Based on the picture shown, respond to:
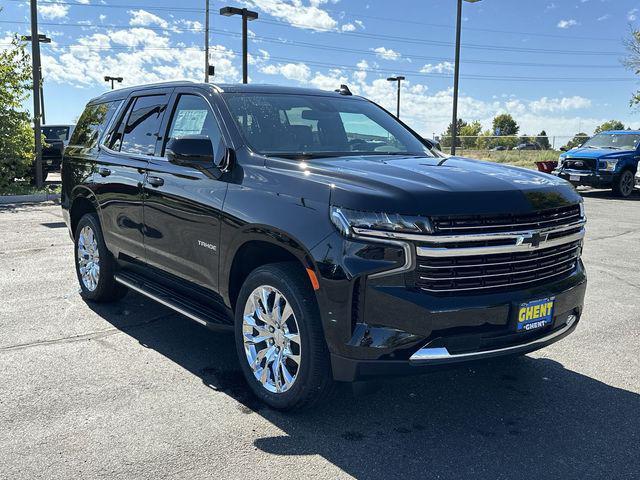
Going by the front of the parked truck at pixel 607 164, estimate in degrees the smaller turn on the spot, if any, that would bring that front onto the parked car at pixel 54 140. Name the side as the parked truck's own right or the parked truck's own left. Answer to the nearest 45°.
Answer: approximately 45° to the parked truck's own right

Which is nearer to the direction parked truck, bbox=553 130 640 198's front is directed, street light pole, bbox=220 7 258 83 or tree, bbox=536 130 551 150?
the street light pole

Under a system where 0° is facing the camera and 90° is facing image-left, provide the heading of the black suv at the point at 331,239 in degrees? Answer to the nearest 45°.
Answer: approximately 315°

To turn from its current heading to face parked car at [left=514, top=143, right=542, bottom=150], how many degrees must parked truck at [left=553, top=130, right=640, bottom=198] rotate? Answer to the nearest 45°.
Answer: approximately 135° to its right

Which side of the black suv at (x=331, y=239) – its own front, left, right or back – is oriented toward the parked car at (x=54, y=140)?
back

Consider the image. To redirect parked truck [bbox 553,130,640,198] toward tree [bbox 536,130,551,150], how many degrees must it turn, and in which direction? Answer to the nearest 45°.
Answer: approximately 135° to its right

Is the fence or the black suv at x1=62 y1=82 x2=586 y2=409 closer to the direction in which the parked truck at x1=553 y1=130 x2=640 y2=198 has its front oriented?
the black suv

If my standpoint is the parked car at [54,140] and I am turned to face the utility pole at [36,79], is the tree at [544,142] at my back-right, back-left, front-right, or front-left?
back-left

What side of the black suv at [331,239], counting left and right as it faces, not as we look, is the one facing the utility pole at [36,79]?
back

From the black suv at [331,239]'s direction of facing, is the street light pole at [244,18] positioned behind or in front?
behind

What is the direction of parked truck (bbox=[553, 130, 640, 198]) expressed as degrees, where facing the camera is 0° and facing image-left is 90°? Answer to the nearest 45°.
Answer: approximately 45°

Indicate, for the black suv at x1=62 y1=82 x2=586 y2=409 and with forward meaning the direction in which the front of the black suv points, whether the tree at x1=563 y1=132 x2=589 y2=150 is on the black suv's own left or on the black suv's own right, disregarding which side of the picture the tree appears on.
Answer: on the black suv's own left

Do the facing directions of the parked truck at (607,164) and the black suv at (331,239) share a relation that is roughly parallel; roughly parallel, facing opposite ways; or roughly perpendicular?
roughly perpendicular
